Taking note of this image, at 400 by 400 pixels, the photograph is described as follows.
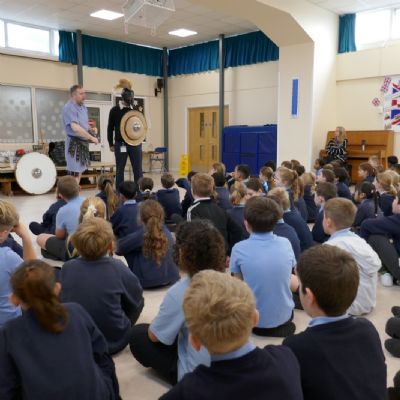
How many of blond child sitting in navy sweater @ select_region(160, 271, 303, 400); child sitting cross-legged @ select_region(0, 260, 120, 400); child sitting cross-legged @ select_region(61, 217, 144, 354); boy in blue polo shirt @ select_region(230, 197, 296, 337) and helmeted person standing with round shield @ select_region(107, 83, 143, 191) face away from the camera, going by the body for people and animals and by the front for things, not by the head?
4

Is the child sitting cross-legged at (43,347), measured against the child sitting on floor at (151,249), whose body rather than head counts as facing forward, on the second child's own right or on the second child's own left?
on the second child's own left

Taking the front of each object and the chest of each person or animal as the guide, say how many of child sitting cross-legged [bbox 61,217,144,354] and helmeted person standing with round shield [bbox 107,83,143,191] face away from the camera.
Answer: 1

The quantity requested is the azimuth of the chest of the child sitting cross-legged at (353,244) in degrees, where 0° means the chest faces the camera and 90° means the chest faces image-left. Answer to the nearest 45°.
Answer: approximately 135°

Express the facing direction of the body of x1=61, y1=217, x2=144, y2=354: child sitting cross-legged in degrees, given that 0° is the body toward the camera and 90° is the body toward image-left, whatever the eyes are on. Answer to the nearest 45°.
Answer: approximately 180°

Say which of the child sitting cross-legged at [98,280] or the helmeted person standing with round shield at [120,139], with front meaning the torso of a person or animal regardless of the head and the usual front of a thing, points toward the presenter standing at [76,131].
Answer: the child sitting cross-legged

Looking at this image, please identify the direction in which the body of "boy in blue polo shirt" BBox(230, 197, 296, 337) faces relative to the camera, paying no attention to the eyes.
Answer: away from the camera

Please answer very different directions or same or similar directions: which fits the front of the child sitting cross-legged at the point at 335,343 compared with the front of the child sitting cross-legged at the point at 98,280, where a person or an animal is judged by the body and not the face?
same or similar directions

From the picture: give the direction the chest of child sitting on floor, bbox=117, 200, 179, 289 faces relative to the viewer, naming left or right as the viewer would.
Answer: facing away from the viewer and to the left of the viewer

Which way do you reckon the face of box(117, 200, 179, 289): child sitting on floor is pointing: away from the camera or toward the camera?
away from the camera

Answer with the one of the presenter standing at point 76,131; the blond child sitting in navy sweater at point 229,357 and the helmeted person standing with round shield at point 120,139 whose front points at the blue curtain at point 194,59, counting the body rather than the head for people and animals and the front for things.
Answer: the blond child sitting in navy sweater

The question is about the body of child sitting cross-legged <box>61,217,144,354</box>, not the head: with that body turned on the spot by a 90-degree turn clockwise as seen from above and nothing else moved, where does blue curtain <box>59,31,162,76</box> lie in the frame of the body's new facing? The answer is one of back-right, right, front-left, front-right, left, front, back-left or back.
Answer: left

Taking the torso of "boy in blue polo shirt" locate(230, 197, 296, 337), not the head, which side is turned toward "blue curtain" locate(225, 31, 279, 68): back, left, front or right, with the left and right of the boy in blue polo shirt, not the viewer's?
front

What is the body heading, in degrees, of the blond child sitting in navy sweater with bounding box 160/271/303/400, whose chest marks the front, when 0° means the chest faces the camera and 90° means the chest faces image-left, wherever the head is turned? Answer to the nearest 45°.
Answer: approximately 180°

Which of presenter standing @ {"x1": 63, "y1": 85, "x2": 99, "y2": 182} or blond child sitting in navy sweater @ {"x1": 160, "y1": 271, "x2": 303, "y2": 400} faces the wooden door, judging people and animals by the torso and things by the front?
the blond child sitting in navy sweater

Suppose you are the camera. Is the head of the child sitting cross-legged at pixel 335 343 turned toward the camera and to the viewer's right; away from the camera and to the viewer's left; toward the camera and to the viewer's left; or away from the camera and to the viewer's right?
away from the camera and to the viewer's left

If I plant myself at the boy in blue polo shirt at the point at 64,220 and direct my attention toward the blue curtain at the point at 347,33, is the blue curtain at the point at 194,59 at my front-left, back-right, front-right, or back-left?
front-left

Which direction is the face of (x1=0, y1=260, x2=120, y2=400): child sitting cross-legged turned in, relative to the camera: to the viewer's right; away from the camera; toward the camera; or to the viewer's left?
away from the camera

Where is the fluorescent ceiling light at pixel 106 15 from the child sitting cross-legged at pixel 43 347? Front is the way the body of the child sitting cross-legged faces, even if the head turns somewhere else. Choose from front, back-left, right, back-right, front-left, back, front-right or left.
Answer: front

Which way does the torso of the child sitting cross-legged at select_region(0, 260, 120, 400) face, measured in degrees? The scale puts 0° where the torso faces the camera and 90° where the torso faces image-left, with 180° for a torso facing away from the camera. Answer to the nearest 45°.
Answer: approximately 180°

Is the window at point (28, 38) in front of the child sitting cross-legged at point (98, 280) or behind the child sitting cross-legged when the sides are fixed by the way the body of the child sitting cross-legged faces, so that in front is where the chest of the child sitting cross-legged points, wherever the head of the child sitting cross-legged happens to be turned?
in front
